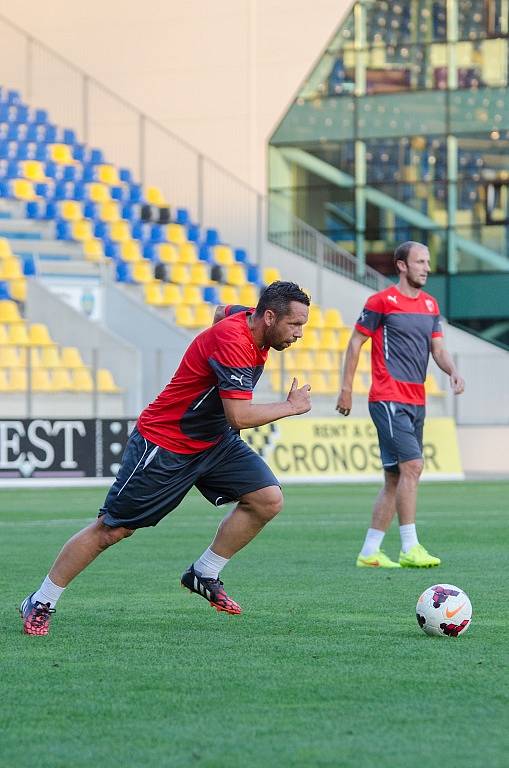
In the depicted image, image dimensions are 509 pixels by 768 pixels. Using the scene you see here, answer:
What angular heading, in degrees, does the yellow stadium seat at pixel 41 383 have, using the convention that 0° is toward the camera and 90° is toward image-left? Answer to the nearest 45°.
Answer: approximately 315°

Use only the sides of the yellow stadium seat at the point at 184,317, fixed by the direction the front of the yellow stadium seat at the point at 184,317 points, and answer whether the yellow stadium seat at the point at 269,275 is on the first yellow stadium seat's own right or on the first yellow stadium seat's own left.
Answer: on the first yellow stadium seat's own left

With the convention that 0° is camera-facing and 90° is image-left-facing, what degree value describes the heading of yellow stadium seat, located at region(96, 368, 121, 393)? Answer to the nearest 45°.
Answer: approximately 315°

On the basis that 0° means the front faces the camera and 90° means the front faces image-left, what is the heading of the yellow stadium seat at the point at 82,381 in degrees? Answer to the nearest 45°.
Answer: approximately 315°

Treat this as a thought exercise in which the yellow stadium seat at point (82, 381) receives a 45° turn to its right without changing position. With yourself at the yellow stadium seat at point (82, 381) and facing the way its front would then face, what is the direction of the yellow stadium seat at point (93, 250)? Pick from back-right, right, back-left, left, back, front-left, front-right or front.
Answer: back

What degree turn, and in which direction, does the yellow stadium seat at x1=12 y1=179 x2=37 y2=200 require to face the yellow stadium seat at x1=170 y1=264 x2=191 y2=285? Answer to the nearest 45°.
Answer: approximately 45° to its left

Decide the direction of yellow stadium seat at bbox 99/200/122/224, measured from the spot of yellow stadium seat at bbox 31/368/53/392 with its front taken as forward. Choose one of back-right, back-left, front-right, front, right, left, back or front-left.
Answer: back-left
